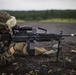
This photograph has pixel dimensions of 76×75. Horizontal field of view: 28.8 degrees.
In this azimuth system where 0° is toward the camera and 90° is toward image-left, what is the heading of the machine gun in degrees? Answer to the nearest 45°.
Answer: approximately 270°
